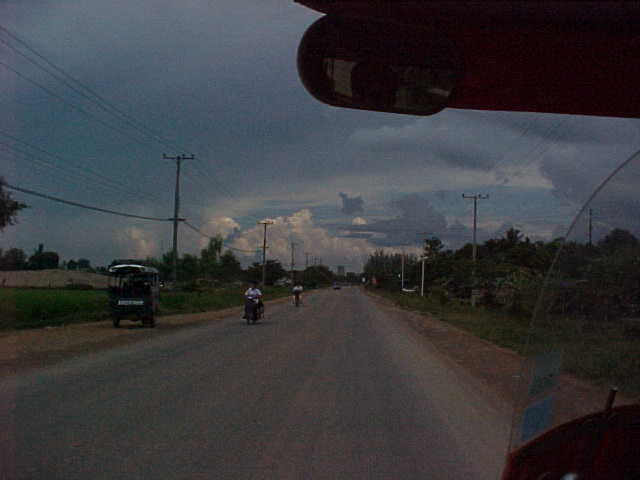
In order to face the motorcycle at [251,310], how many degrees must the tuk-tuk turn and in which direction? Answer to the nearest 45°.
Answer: approximately 45° to its right

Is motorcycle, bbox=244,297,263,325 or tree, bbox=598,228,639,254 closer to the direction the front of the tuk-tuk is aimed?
the motorcycle

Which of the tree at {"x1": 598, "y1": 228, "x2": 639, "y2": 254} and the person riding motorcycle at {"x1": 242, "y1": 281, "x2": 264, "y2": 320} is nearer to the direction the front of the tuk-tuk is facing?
the person riding motorcycle

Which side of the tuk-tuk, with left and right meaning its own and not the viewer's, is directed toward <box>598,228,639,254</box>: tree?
right

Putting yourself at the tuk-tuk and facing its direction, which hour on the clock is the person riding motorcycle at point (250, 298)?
The person riding motorcycle is roughly at 2 o'clock from the tuk-tuk.

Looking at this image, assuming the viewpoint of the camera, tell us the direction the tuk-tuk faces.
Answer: facing away from the viewer
